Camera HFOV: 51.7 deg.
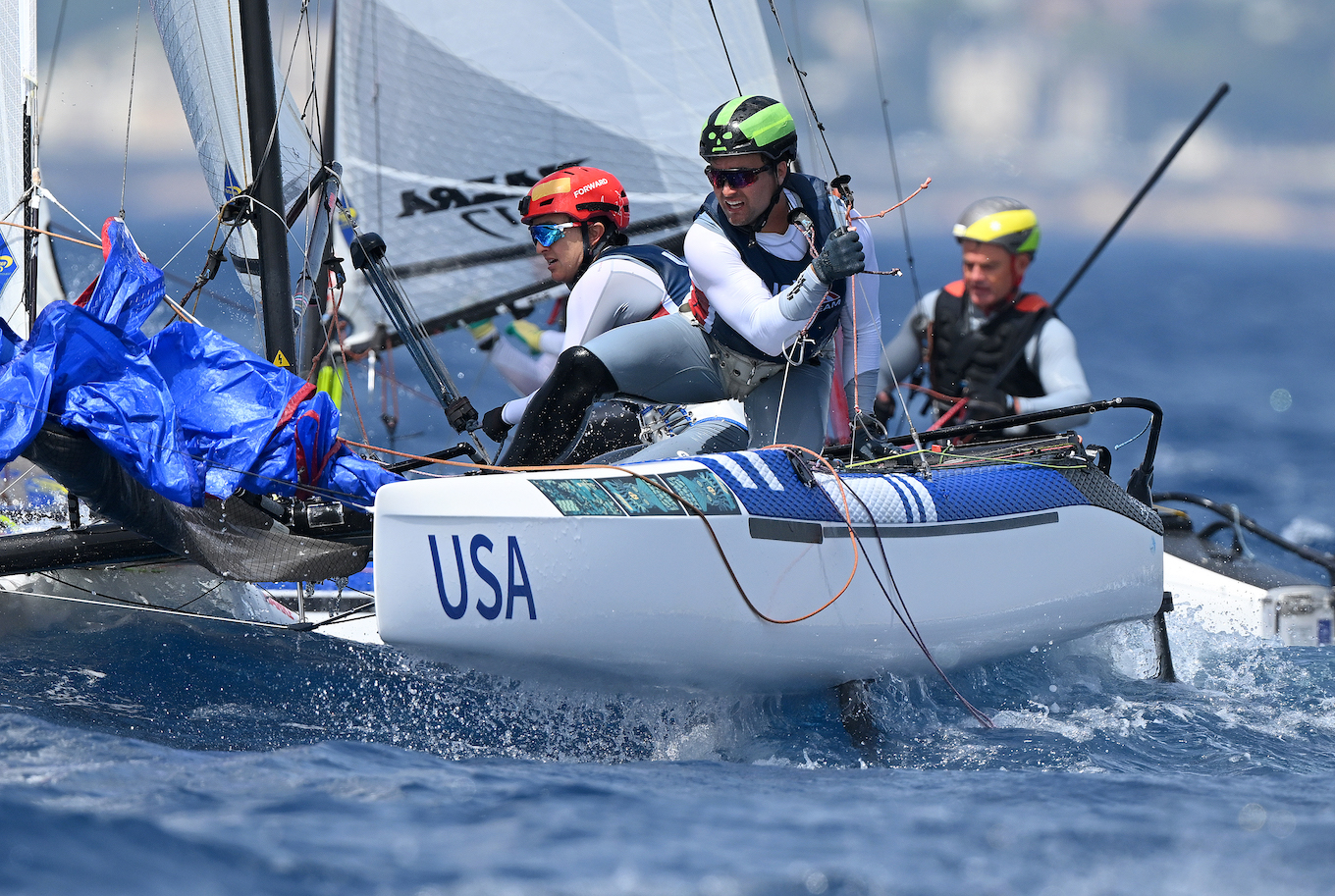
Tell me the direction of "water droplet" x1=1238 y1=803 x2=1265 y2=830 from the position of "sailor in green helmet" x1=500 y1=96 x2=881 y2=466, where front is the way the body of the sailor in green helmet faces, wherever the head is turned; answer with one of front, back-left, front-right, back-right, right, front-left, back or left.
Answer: front-left

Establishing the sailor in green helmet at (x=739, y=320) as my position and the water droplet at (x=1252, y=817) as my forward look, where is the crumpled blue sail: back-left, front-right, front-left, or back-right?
back-right

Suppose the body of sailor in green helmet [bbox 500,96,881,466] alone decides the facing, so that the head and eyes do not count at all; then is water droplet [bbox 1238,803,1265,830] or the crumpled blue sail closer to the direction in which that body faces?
the water droplet

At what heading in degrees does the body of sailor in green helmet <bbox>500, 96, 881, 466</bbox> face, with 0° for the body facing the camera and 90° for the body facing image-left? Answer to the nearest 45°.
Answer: approximately 0°

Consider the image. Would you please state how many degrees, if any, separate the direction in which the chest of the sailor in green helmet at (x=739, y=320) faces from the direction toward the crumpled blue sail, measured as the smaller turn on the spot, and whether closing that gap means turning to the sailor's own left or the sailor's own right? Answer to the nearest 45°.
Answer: approximately 90° to the sailor's own right
